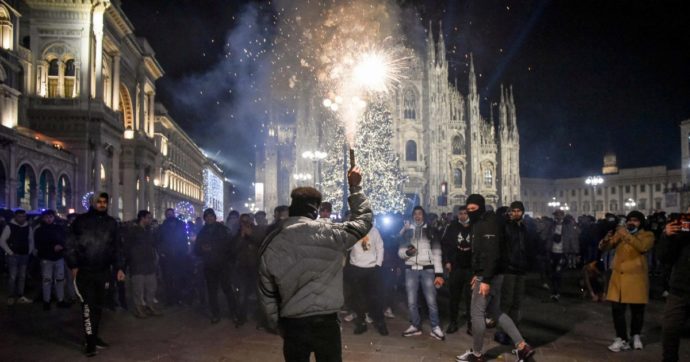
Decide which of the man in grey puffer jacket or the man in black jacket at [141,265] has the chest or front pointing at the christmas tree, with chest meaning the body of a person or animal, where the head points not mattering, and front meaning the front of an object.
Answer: the man in grey puffer jacket

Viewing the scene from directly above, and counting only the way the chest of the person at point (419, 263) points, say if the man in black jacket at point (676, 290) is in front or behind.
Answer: in front

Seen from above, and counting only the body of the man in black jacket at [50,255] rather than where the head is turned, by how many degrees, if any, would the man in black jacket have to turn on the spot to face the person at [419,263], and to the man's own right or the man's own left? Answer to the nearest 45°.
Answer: approximately 45° to the man's own left

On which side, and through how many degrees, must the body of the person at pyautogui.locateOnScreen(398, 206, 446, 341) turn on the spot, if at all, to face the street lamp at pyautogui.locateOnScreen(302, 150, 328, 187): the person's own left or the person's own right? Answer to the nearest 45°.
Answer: approximately 180°

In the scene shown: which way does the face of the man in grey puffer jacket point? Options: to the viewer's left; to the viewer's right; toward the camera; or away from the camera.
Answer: away from the camera

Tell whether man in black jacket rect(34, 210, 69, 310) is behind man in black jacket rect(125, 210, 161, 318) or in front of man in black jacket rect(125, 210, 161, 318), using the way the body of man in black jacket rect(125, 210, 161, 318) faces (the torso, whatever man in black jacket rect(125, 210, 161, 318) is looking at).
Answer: behind

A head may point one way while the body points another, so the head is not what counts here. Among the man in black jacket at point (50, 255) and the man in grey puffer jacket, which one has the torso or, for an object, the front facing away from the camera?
the man in grey puffer jacket
